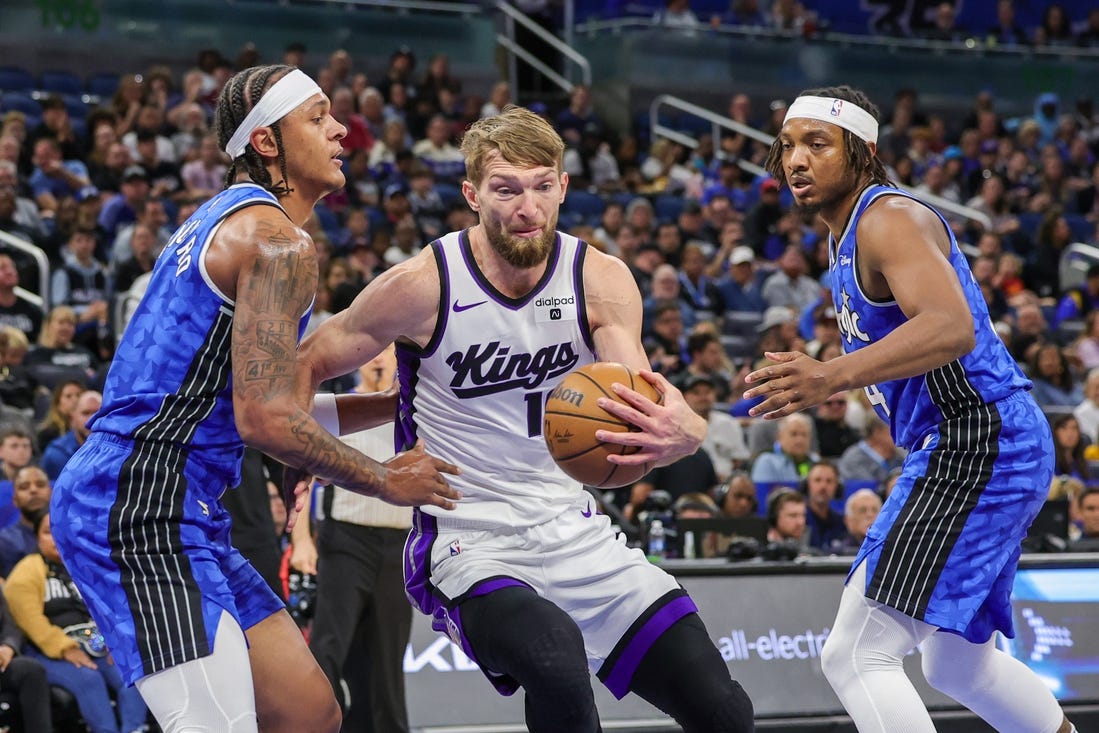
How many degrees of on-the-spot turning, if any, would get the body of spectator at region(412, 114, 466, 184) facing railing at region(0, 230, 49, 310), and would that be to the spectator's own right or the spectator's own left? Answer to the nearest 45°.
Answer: approximately 45° to the spectator's own right

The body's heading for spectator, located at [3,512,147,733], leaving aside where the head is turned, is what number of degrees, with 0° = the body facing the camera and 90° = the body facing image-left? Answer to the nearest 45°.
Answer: approximately 315°

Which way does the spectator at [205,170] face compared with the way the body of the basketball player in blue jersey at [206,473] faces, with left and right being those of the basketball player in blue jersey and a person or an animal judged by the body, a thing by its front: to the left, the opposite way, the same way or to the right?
to the right

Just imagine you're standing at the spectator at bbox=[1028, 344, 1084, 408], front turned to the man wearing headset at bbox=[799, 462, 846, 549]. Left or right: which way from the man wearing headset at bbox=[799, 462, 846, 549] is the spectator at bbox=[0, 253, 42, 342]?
right

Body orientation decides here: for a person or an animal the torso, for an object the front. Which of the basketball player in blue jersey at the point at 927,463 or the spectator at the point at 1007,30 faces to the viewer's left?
the basketball player in blue jersey

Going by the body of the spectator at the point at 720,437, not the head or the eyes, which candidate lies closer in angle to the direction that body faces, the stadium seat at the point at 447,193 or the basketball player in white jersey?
the basketball player in white jersey

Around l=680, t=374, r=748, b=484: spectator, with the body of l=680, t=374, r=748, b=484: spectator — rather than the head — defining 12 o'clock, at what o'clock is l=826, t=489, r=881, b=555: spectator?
l=826, t=489, r=881, b=555: spectator is roughly at 11 o'clock from l=680, t=374, r=748, b=484: spectator.

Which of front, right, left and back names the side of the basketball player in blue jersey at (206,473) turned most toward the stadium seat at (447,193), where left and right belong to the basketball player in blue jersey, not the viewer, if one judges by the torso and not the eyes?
left

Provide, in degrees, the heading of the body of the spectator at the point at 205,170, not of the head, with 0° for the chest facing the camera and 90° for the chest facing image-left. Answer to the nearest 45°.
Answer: approximately 0°

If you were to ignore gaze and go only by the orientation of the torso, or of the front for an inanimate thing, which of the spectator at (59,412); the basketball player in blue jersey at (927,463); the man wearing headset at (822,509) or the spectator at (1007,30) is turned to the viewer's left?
the basketball player in blue jersey
